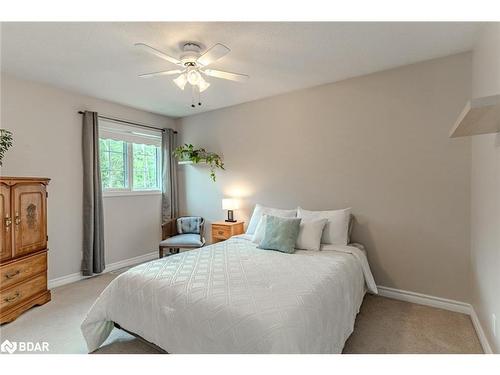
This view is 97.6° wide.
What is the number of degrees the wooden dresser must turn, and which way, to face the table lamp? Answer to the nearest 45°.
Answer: approximately 45° to its left

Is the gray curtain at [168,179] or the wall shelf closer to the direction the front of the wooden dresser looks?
the wall shelf

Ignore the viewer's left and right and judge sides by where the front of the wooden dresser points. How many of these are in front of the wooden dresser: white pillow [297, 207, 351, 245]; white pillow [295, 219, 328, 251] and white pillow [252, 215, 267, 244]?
3

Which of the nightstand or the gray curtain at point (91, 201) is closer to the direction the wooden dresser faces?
the nightstand

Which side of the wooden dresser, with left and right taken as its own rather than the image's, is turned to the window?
left

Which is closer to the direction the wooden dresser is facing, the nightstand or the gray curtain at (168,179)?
the nightstand

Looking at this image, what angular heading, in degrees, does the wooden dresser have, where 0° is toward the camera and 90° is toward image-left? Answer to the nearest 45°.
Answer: approximately 315°

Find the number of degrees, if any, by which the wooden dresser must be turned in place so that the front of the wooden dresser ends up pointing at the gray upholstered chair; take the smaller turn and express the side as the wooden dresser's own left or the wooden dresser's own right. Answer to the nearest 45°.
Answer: approximately 45° to the wooden dresser's own left

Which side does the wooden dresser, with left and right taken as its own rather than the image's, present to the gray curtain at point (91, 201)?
left

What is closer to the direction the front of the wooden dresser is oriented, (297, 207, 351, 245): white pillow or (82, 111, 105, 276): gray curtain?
the white pillow
